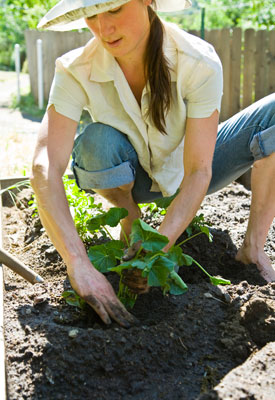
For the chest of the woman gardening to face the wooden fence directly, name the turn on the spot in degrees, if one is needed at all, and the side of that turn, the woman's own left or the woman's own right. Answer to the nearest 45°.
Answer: approximately 180°

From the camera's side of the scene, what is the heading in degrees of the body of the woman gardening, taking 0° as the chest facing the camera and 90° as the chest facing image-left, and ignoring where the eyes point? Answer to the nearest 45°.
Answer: approximately 0°
